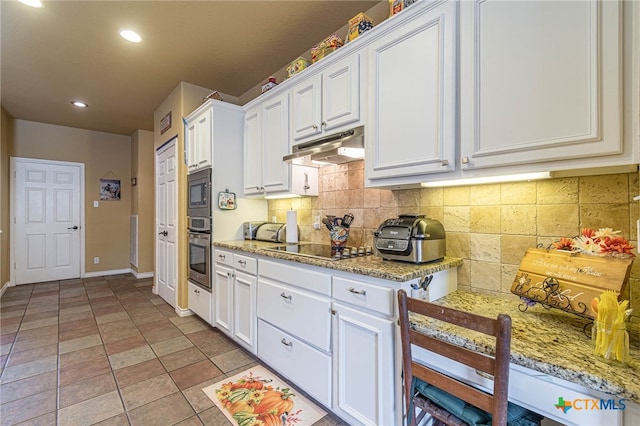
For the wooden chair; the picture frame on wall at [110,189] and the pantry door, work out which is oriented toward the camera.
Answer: the picture frame on wall

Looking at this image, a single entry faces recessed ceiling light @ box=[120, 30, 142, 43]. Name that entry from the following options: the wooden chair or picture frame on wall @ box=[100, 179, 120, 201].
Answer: the picture frame on wall

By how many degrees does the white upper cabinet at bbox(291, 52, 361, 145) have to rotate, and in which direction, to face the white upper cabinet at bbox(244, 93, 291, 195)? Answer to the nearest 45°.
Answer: approximately 90° to its right

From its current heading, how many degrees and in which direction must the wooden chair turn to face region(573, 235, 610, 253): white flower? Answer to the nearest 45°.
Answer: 0° — it already faces it

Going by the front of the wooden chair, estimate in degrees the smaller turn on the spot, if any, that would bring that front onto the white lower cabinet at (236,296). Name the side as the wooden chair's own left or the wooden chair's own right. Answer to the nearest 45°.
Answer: approximately 90° to the wooden chair's own left

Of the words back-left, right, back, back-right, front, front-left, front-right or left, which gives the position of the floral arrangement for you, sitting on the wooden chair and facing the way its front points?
front

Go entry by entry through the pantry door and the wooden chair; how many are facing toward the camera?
0

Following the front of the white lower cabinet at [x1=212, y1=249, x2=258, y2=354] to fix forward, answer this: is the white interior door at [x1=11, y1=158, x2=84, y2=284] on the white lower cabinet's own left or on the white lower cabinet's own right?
on the white lower cabinet's own right

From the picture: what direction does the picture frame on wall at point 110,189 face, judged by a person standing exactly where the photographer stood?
facing the viewer

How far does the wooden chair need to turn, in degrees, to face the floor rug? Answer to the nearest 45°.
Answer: approximately 135° to its left

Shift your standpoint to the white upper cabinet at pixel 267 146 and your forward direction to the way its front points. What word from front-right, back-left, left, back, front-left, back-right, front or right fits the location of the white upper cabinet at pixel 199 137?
right

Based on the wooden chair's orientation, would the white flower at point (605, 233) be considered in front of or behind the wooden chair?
in front

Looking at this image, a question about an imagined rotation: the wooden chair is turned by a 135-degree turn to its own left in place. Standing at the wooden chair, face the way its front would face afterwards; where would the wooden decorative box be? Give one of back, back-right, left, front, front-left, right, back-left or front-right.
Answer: back-right

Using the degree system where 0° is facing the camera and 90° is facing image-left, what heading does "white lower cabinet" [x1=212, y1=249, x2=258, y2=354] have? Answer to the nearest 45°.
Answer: approximately 45°

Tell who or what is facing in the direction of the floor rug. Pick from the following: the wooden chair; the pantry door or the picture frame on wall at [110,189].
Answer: the picture frame on wall
